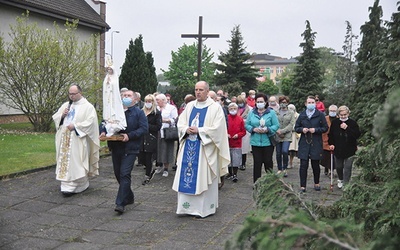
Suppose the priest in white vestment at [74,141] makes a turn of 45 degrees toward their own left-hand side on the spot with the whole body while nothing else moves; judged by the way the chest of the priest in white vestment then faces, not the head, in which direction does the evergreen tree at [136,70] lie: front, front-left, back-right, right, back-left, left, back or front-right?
back

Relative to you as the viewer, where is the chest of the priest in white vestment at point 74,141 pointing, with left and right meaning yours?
facing the viewer and to the left of the viewer

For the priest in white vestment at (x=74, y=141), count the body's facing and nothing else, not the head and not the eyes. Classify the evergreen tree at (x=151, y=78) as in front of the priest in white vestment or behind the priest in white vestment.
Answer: behind

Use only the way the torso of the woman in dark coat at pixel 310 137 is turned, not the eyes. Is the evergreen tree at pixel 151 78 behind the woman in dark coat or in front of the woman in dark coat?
behind

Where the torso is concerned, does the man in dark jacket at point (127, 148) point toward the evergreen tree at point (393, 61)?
no

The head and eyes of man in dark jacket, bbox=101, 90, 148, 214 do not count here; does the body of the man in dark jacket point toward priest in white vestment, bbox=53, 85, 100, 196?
no

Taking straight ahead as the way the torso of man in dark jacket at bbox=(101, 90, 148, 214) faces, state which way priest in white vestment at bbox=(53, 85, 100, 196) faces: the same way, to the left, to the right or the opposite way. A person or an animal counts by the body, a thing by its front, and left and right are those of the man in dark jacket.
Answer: the same way

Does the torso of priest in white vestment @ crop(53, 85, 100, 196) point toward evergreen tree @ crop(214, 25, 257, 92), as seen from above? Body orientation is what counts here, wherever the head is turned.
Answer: no

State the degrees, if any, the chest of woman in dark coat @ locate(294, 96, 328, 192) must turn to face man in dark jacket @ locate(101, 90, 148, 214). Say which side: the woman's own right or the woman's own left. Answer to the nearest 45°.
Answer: approximately 45° to the woman's own right

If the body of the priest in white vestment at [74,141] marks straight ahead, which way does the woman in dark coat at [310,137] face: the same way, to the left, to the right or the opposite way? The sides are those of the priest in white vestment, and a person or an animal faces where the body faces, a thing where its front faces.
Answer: the same way

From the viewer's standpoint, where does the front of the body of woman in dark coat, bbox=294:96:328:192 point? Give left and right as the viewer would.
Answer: facing the viewer

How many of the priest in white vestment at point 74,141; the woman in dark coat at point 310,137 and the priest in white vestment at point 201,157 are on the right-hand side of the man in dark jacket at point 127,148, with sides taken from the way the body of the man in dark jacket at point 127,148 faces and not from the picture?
1

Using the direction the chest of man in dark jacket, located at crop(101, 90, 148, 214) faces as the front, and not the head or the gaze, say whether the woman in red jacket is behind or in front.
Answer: behind
